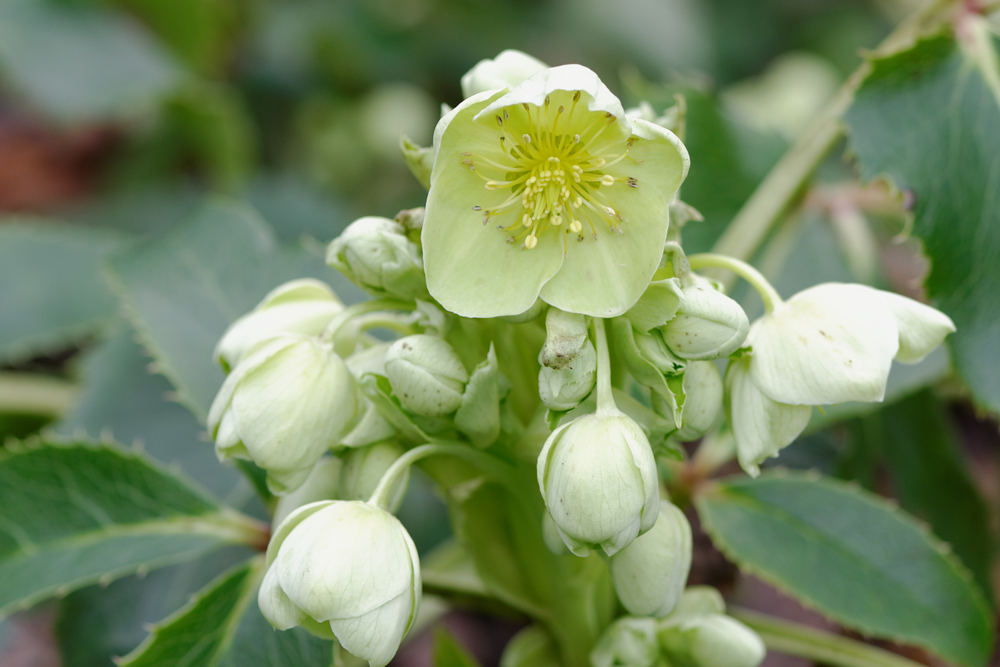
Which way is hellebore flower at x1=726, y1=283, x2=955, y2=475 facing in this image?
to the viewer's right

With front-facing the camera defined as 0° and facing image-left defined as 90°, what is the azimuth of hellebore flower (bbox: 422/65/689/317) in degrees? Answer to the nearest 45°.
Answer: approximately 0°

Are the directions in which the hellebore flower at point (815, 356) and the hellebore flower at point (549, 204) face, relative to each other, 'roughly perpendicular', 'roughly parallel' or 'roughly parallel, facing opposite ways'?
roughly perpendicular

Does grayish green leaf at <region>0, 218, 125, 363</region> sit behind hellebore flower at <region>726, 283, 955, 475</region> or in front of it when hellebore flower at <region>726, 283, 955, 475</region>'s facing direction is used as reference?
behind

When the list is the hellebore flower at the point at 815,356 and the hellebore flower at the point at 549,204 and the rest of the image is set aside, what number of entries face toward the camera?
1

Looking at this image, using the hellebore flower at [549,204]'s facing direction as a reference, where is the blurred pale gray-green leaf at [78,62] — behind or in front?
behind
